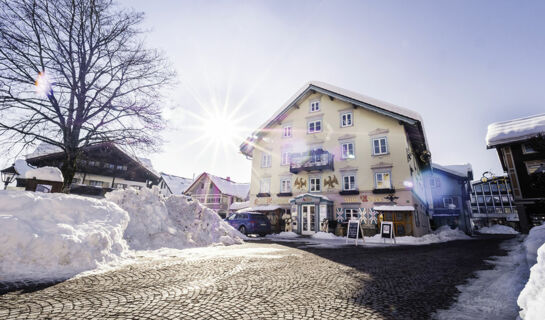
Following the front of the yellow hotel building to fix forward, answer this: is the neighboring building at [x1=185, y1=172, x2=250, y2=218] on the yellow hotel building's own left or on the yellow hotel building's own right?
on the yellow hotel building's own right

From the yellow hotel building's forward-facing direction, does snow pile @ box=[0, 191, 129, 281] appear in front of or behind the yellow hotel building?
in front

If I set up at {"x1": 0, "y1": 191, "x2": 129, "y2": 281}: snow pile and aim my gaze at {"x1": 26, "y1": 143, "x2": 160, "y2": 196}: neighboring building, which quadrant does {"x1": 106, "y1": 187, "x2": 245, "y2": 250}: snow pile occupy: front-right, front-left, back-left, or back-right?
front-right

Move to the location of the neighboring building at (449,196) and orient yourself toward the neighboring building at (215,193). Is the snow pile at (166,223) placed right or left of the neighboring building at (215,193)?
left

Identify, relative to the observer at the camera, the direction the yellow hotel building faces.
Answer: facing the viewer and to the left of the viewer

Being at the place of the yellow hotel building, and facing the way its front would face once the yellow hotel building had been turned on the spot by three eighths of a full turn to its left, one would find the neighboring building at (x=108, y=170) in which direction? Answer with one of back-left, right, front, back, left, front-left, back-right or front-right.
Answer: back

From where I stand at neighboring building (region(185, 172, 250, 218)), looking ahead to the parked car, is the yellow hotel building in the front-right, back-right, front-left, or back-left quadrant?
front-left

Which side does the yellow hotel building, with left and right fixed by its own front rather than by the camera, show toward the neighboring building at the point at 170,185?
right

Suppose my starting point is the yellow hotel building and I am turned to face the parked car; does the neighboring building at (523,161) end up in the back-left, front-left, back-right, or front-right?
back-left

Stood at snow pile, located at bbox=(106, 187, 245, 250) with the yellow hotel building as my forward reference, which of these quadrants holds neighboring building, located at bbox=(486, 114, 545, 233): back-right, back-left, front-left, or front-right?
front-right
